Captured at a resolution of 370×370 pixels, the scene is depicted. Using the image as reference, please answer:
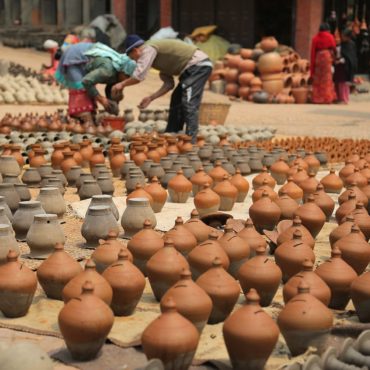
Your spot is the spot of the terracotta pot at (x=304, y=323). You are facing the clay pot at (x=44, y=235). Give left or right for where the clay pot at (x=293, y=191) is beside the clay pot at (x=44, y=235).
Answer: right

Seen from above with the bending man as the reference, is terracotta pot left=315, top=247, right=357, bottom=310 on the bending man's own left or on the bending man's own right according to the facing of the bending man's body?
on the bending man's own left

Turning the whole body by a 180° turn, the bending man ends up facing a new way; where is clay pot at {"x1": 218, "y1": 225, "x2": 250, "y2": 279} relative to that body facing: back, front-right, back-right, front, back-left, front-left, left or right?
right

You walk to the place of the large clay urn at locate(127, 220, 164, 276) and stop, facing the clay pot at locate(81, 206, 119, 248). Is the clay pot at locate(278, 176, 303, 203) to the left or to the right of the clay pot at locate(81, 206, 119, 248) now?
right

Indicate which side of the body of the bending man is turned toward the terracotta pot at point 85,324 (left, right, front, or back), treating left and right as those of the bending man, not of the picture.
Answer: left

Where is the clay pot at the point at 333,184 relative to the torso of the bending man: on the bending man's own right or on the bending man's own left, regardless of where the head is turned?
on the bending man's own left

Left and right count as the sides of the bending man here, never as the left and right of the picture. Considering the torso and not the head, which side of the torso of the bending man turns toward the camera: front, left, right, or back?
left

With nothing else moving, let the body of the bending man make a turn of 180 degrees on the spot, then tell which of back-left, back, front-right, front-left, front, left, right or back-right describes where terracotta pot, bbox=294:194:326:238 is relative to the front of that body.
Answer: right

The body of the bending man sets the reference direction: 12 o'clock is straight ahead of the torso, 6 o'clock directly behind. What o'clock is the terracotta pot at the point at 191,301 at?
The terracotta pot is roughly at 9 o'clock from the bending man.
